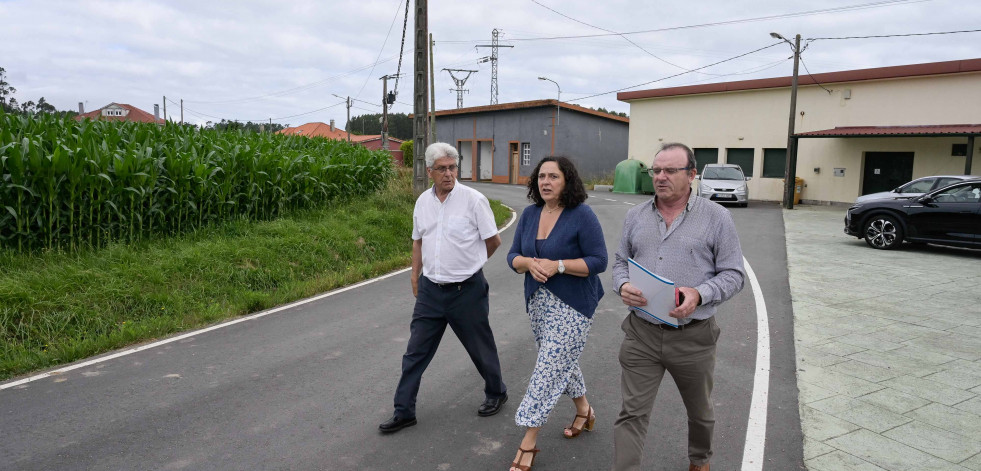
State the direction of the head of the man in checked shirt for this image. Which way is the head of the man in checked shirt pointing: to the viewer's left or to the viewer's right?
to the viewer's left

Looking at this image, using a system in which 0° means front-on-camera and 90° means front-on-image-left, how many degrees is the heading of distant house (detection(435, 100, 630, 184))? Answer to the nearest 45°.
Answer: approximately 45°

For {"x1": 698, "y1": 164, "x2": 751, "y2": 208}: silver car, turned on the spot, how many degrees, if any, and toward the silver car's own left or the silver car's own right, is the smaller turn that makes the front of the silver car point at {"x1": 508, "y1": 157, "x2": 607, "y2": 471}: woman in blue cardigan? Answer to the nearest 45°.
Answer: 0° — it already faces them

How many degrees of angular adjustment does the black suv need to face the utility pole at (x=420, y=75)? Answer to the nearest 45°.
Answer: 0° — it already faces it

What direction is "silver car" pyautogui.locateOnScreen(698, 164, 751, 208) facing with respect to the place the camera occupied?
facing the viewer

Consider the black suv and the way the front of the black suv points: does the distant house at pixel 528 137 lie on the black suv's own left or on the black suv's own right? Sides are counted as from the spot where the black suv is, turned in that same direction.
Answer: on the black suv's own right

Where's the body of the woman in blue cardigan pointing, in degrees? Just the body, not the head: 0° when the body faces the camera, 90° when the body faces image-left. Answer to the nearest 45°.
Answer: approximately 45°

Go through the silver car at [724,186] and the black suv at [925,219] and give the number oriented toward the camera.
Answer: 1

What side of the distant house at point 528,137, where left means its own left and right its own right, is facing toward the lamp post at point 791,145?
left

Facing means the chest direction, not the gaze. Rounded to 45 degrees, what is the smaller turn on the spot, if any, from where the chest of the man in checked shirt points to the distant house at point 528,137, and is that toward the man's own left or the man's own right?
approximately 135° to the man's own right

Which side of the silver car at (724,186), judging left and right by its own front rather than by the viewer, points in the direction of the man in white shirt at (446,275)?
front

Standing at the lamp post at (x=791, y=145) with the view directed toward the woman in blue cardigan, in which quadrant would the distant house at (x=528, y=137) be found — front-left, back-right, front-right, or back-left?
back-right

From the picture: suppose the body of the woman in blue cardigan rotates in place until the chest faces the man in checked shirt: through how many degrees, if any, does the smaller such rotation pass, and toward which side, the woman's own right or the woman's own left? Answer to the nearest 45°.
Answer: approximately 90° to the woman's own left

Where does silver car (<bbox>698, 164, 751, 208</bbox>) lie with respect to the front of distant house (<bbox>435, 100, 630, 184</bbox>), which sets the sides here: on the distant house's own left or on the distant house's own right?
on the distant house's own left

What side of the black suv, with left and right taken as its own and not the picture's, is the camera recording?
left

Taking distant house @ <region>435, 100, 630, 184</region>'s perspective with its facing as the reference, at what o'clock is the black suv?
The black suv is roughly at 10 o'clock from the distant house.

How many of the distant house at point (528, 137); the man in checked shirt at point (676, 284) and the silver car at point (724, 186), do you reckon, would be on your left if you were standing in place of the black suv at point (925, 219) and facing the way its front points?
1
